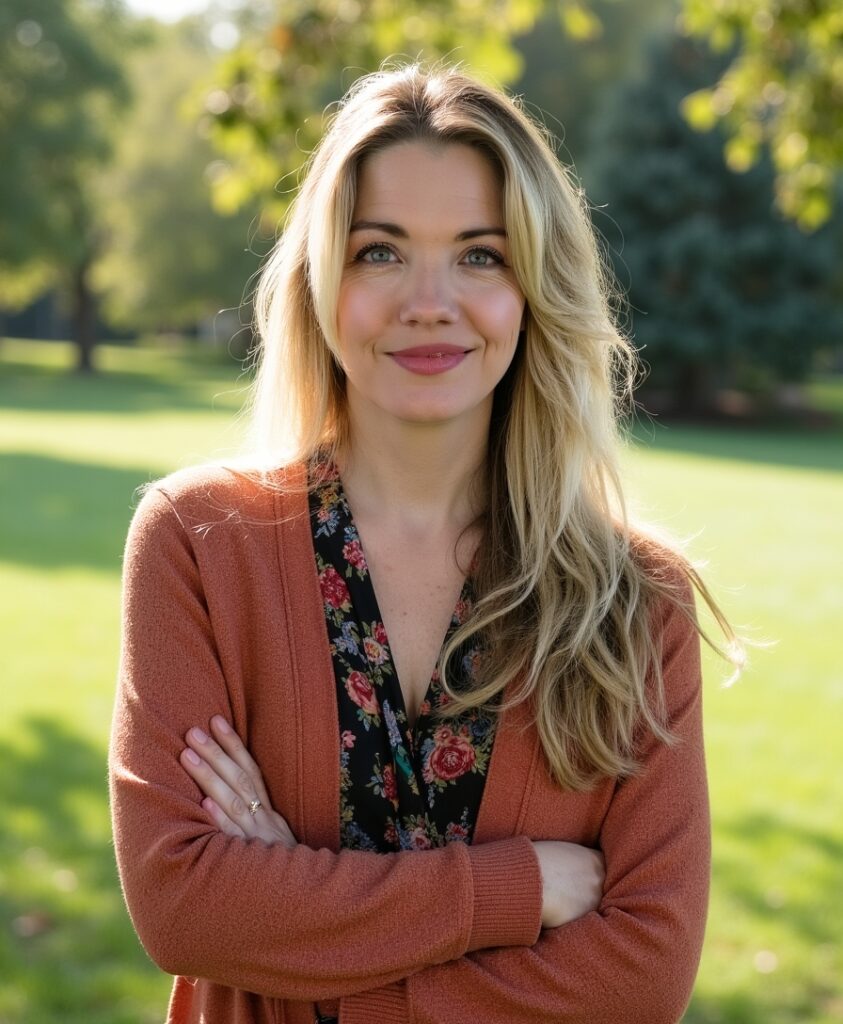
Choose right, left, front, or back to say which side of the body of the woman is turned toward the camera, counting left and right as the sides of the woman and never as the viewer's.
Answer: front

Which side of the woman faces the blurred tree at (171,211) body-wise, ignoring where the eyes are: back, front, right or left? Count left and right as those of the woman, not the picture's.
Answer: back

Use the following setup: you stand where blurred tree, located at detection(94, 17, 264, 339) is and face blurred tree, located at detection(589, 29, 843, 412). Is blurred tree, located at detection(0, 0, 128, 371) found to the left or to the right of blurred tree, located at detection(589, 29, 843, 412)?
right

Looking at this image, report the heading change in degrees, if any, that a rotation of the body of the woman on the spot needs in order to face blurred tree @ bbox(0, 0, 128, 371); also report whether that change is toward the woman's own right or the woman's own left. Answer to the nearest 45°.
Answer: approximately 180°

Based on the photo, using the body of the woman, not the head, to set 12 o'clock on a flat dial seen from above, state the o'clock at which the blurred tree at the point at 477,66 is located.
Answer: The blurred tree is roughly at 6 o'clock from the woman.

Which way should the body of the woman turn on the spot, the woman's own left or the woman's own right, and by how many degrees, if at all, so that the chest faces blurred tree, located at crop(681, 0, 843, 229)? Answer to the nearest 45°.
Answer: approximately 180°

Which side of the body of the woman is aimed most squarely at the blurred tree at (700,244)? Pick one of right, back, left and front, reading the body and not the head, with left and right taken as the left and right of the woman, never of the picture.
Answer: back

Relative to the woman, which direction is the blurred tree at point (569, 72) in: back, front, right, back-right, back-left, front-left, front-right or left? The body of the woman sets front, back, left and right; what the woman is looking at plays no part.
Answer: back

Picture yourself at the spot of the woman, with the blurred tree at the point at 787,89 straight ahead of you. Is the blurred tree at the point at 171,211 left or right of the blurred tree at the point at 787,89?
left
